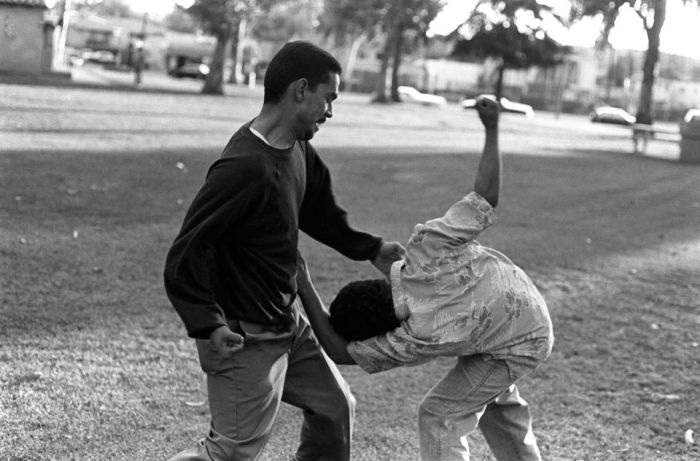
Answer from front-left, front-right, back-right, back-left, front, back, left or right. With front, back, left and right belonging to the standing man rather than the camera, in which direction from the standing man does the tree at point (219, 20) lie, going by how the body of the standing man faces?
back-left

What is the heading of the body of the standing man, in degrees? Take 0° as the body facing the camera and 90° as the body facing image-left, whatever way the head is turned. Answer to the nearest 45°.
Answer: approximately 315°

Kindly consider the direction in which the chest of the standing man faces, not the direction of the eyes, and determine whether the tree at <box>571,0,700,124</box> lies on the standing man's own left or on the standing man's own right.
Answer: on the standing man's own left

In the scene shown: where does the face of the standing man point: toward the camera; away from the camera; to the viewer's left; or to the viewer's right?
to the viewer's right

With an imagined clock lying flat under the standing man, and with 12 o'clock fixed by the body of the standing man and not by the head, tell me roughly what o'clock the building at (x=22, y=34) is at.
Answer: The building is roughly at 7 o'clock from the standing man.
